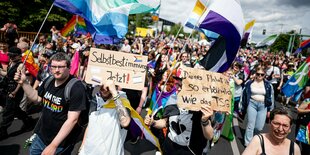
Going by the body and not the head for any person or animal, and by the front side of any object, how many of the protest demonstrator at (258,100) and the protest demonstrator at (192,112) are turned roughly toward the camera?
2

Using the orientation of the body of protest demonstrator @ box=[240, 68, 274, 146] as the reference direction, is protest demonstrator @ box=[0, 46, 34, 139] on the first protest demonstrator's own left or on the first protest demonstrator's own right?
on the first protest demonstrator's own right

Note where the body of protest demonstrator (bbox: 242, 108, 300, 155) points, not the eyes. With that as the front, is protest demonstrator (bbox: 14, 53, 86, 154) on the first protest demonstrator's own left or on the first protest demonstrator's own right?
on the first protest demonstrator's own right

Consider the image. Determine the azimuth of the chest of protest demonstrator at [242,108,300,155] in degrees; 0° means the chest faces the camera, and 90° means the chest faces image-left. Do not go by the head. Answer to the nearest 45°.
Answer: approximately 0°

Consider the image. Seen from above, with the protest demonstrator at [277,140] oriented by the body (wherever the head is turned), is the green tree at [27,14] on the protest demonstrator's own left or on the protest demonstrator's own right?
on the protest demonstrator's own right

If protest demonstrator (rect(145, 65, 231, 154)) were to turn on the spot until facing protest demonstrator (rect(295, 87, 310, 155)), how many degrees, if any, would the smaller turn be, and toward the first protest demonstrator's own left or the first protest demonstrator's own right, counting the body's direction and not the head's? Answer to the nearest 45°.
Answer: approximately 135° to the first protest demonstrator's own left

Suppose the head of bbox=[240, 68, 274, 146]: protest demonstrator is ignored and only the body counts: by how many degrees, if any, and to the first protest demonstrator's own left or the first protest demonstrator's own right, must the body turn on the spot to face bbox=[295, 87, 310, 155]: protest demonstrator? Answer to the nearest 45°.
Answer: approximately 45° to the first protest demonstrator's own left
